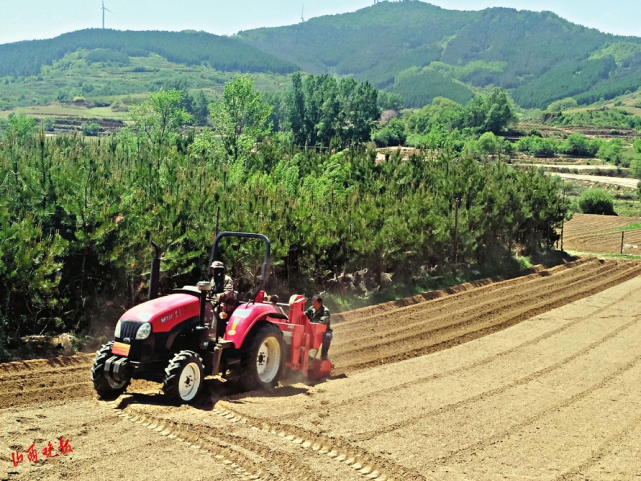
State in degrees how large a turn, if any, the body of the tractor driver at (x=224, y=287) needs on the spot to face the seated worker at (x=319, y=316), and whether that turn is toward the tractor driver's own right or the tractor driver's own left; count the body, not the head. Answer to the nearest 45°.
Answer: approximately 180°

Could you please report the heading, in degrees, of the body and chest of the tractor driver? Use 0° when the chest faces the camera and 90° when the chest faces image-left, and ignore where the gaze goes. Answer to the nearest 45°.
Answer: approximately 45°

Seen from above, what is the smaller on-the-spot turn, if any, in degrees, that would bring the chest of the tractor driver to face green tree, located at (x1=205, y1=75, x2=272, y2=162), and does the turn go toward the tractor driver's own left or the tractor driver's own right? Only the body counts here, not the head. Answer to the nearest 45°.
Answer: approximately 135° to the tractor driver's own right

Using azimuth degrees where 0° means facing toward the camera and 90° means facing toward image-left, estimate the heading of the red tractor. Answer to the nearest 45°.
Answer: approximately 45°
